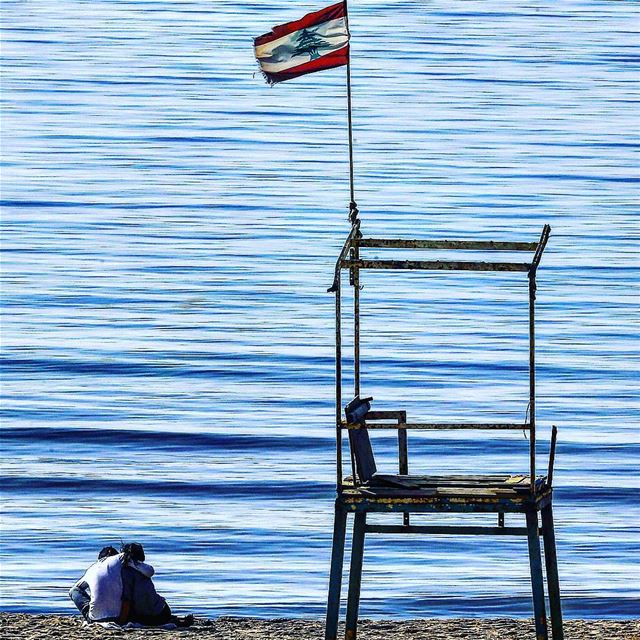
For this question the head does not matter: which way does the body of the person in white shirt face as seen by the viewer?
away from the camera

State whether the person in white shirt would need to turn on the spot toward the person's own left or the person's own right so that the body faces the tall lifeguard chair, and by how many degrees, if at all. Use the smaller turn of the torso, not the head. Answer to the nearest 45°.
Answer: approximately 135° to the person's own right

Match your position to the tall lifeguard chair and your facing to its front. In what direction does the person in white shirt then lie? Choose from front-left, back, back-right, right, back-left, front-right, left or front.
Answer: back-left
